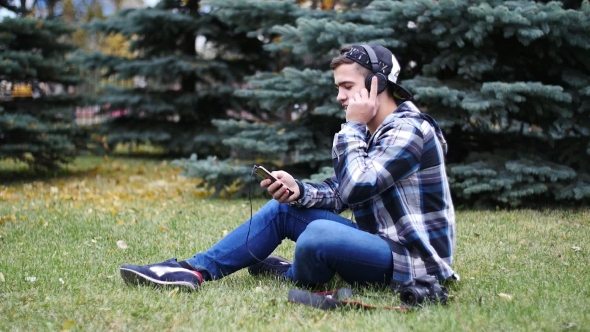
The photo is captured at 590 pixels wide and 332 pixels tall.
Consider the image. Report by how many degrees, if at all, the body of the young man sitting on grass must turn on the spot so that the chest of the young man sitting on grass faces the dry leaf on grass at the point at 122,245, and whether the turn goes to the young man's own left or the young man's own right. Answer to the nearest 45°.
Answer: approximately 45° to the young man's own right

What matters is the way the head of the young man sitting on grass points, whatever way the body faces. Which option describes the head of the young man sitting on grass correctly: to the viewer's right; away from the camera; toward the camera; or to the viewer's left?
to the viewer's left

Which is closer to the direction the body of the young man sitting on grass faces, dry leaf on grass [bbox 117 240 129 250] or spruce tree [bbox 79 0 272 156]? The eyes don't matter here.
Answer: the dry leaf on grass

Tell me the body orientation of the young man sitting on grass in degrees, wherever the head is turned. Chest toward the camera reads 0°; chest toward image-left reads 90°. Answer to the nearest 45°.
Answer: approximately 90°

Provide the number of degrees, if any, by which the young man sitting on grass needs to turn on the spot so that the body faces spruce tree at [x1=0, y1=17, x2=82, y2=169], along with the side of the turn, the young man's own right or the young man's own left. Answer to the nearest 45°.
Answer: approximately 45° to the young man's own right

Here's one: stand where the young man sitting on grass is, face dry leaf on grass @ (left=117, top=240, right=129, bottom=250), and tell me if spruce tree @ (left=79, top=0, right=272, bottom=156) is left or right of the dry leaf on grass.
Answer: right

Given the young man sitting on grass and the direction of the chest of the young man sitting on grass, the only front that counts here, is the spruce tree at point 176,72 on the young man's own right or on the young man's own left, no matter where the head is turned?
on the young man's own right
